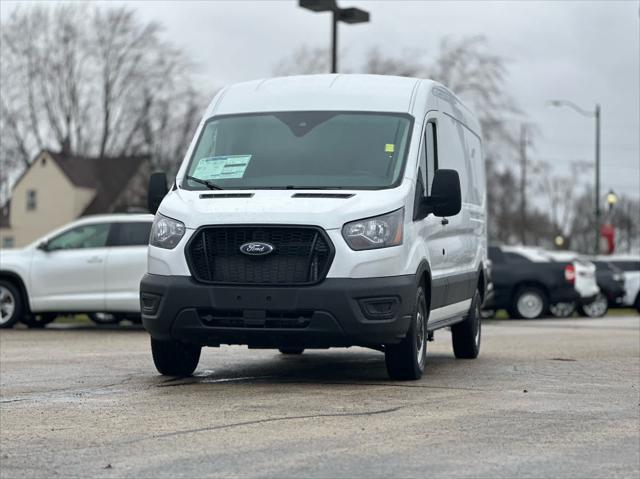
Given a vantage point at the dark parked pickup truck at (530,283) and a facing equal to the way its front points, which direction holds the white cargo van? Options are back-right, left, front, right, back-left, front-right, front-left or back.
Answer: left

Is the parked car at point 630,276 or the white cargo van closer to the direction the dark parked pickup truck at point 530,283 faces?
the white cargo van

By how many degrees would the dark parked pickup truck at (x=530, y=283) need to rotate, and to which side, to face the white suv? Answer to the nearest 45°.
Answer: approximately 45° to its left

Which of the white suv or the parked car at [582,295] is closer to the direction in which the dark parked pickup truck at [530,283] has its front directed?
the white suv

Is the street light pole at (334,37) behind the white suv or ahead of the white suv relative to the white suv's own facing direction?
behind

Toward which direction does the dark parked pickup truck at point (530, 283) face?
to the viewer's left

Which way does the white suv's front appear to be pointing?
to the viewer's left

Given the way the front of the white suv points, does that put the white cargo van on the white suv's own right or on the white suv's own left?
on the white suv's own left

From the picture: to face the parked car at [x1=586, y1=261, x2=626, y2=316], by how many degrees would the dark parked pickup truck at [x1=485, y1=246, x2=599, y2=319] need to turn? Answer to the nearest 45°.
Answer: approximately 135° to its right

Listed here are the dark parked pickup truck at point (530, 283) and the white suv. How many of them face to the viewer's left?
2

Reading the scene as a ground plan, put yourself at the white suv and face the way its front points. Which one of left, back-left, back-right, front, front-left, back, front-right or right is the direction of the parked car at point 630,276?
back-right

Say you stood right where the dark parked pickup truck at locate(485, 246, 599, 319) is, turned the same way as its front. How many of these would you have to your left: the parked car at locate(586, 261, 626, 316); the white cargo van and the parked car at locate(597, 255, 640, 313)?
1

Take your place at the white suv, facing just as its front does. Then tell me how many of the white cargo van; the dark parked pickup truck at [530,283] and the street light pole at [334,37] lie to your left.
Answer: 1
